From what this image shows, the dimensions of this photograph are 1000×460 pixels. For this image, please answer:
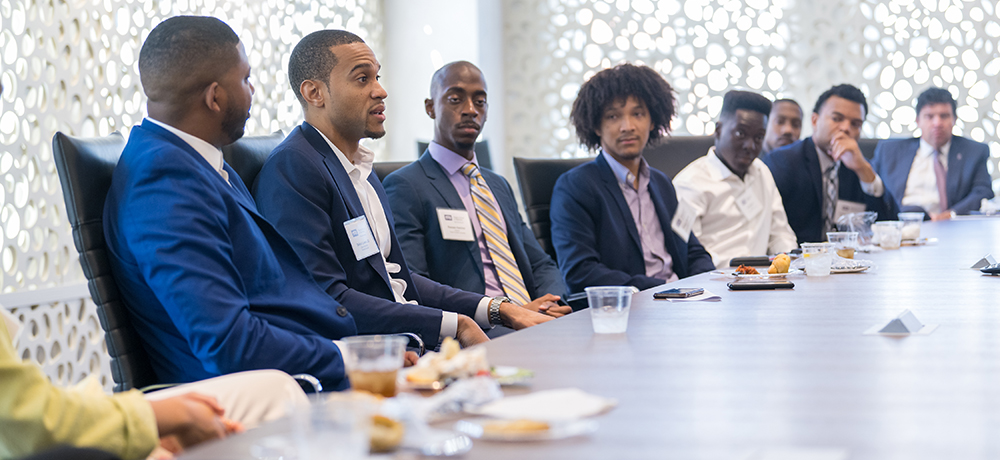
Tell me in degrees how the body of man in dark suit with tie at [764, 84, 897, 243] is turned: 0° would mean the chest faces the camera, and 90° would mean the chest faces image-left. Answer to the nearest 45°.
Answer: approximately 315°

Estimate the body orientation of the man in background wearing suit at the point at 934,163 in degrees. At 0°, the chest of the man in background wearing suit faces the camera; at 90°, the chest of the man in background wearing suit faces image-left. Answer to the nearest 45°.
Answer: approximately 0°

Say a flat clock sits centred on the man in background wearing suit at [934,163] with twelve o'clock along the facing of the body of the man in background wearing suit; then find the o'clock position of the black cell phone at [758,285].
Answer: The black cell phone is roughly at 12 o'clock from the man in background wearing suit.

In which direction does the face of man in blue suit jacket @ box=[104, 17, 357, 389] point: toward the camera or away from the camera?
away from the camera

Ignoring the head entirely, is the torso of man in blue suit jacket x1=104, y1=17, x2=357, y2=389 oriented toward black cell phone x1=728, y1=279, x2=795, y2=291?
yes

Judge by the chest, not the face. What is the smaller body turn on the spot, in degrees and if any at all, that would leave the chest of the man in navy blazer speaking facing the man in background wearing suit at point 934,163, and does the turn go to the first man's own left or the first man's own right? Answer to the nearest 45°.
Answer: approximately 90° to the first man's own left

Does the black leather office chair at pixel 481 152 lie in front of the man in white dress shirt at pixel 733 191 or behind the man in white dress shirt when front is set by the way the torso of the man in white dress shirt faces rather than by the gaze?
behind

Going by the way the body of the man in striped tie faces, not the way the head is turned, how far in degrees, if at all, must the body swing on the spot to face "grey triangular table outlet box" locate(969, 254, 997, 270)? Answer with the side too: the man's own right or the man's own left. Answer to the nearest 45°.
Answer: approximately 45° to the man's own left

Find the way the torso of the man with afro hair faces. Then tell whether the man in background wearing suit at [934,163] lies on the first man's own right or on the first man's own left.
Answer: on the first man's own left

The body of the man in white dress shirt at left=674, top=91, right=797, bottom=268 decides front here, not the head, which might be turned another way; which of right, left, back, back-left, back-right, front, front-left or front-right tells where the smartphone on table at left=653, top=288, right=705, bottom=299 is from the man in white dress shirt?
front-right

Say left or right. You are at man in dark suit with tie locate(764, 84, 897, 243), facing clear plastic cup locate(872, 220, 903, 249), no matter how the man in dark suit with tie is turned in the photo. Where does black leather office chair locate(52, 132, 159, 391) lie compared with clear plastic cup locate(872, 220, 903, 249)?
right

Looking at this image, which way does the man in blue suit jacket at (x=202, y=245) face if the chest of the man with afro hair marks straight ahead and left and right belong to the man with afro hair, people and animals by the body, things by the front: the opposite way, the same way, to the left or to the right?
to the left

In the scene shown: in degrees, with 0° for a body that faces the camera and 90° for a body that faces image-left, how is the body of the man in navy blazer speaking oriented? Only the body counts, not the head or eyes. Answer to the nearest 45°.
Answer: approximately 315°
